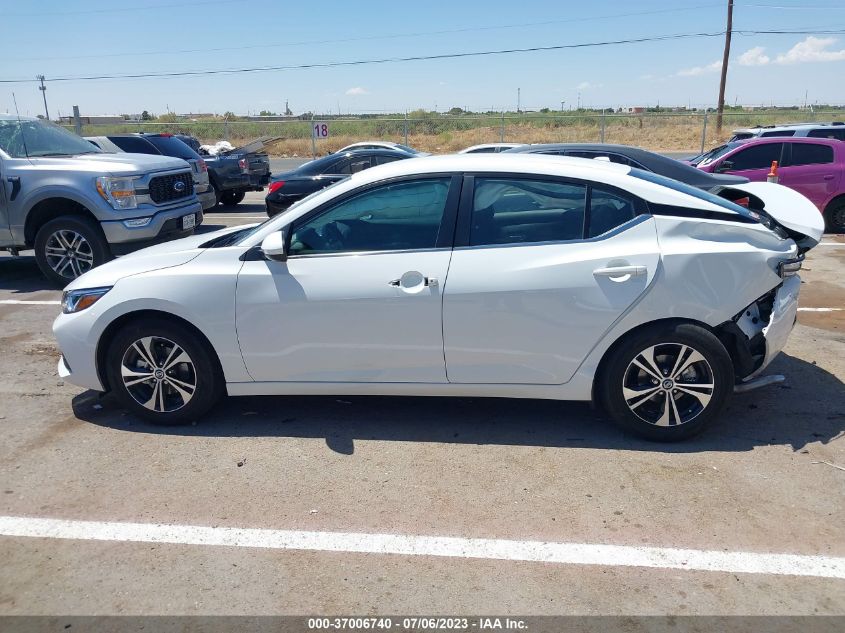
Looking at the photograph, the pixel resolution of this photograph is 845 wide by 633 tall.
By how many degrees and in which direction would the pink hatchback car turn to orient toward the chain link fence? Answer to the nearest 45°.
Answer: approximately 45° to its right

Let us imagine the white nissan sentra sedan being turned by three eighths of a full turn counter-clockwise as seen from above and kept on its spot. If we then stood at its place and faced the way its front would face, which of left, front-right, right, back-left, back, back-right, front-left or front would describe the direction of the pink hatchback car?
left

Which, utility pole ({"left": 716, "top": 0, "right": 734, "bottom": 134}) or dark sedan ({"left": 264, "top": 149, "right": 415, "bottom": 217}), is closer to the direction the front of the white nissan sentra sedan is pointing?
the dark sedan

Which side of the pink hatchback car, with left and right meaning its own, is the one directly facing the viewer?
left

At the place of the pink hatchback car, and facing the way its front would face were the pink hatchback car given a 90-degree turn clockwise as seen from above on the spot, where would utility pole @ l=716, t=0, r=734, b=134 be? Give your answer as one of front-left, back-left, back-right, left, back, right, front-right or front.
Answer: front

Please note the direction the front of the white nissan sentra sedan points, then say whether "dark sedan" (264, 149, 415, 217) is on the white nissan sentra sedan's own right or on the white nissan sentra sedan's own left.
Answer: on the white nissan sentra sedan's own right

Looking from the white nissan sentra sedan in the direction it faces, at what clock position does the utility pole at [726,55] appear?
The utility pole is roughly at 4 o'clock from the white nissan sentra sedan.

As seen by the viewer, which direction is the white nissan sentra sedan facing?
to the viewer's left

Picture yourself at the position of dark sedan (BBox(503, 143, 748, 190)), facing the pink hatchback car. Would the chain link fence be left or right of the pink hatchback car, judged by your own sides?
left
